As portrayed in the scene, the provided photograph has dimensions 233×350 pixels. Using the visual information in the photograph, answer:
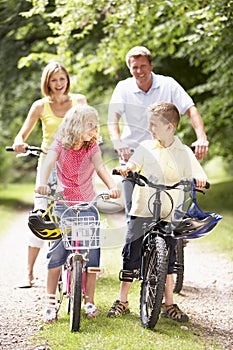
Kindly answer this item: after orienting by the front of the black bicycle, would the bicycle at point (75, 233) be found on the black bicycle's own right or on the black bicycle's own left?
on the black bicycle's own right

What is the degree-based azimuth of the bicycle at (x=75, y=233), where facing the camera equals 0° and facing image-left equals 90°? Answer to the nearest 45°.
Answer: approximately 0°

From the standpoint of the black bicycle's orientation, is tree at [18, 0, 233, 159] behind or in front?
behind

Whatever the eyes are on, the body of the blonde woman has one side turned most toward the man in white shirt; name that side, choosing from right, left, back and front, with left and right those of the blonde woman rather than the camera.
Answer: left
